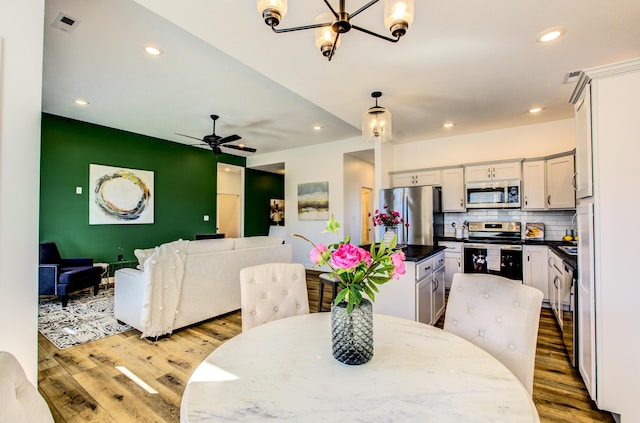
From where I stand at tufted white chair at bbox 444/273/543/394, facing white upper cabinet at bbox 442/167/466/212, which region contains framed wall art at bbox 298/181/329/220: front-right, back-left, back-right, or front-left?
front-left

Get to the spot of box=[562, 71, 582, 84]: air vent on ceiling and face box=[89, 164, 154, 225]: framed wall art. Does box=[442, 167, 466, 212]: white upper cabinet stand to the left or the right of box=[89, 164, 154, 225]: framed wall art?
right

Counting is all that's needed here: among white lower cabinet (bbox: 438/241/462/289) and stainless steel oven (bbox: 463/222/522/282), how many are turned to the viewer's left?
0

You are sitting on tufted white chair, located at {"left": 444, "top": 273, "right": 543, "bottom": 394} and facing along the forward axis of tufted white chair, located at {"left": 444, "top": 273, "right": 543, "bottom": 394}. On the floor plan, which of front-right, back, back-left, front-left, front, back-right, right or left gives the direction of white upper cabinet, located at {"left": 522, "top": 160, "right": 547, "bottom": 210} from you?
back-right

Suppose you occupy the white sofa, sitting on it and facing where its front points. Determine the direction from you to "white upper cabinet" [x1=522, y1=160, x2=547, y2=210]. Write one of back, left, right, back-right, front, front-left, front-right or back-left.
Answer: back-right

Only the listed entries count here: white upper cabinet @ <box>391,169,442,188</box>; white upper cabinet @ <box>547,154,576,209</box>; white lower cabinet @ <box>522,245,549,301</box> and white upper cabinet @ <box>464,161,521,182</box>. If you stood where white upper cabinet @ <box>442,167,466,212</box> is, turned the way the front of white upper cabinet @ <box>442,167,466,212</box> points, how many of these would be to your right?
1

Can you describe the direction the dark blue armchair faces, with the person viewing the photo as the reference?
facing the viewer and to the right of the viewer

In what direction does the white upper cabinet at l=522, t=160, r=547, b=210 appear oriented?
toward the camera

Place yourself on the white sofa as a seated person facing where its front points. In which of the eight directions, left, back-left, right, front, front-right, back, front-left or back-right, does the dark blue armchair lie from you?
front

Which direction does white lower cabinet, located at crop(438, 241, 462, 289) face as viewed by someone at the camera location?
facing the viewer

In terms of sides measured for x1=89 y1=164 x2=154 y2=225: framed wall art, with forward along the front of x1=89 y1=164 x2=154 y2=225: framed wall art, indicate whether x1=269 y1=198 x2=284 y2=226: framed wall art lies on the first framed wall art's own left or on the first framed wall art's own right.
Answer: on the first framed wall art's own left

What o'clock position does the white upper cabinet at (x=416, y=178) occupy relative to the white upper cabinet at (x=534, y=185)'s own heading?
the white upper cabinet at (x=416, y=178) is roughly at 3 o'clock from the white upper cabinet at (x=534, y=185).

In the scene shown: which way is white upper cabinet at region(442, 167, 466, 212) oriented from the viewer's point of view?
toward the camera
